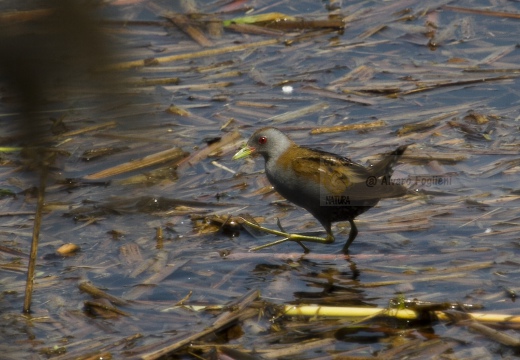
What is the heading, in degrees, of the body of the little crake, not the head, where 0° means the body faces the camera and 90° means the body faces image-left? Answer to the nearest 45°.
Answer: approximately 90°
